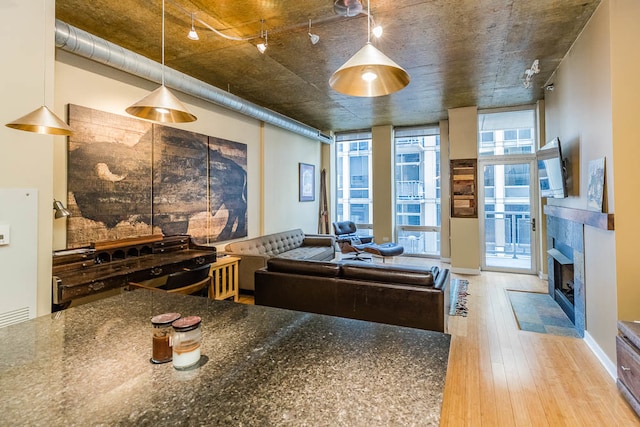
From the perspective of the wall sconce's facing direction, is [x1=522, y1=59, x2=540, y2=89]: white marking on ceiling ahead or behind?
ahead

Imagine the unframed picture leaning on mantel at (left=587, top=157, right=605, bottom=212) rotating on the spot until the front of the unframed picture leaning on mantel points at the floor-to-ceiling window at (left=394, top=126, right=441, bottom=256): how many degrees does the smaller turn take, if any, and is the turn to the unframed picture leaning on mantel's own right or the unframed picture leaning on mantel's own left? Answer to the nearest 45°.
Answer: approximately 90° to the unframed picture leaning on mantel's own right

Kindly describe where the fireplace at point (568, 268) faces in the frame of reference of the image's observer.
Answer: facing to the left of the viewer

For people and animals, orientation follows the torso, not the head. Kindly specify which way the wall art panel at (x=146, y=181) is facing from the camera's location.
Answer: facing the viewer and to the right of the viewer

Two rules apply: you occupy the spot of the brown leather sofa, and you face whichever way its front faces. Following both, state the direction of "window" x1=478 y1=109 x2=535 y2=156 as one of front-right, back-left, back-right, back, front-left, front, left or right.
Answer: front-right

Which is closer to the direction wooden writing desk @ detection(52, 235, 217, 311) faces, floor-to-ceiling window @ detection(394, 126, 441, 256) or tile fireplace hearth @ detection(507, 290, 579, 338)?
the tile fireplace hearth

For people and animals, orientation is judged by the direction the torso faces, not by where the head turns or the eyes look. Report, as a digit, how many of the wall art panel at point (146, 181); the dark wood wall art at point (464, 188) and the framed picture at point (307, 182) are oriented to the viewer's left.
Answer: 0

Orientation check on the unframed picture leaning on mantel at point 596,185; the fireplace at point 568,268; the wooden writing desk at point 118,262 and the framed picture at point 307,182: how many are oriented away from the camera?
0

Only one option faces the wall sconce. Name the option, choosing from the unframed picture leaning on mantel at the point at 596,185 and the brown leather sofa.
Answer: the unframed picture leaning on mantel

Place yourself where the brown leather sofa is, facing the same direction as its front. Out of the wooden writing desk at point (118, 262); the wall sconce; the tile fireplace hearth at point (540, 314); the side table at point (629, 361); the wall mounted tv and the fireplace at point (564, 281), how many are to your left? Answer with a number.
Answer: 2

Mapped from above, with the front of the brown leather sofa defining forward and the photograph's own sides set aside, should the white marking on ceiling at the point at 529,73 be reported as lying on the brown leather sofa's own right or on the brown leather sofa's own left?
on the brown leather sofa's own right

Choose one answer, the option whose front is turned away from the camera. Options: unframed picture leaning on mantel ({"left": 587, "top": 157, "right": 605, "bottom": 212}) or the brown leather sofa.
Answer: the brown leather sofa

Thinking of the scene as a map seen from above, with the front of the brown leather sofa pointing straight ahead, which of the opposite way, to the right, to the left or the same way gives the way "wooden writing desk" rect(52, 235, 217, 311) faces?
to the right

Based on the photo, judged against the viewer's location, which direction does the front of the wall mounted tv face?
facing the viewer and to the left of the viewer

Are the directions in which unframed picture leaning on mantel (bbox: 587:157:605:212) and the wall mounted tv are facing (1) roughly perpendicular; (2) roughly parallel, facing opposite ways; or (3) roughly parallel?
roughly parallel

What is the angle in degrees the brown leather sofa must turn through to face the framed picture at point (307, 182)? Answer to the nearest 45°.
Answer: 0° — it already faces it

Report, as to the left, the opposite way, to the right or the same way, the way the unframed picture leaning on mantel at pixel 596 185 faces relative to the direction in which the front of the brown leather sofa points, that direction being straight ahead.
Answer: to the left

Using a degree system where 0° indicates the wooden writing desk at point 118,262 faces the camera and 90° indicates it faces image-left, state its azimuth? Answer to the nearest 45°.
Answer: approximately 315°

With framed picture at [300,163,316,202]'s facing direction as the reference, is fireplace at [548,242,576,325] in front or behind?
in front

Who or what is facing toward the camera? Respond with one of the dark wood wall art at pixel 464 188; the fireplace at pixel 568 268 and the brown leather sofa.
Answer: the dark wood wall art

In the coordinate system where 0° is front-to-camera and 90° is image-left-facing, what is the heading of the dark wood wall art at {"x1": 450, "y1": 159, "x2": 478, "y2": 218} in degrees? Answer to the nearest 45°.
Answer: approximately 0°
